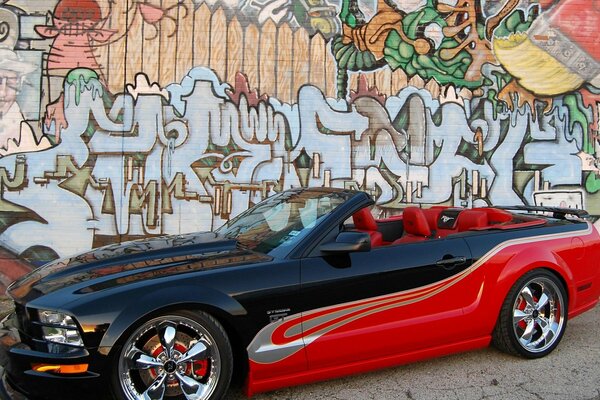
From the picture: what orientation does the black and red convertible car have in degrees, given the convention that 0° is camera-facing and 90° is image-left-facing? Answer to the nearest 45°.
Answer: approximately 45°
